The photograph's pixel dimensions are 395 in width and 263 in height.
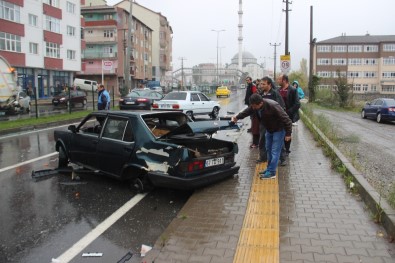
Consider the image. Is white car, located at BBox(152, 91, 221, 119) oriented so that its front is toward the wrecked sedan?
no

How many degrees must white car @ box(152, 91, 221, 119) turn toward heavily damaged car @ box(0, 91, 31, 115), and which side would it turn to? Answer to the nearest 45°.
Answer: approximately 135° to its left

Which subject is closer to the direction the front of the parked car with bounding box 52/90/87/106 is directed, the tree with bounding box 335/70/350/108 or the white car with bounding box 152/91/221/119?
the white car

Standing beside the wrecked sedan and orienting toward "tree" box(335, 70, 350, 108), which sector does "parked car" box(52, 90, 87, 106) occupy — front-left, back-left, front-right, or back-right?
front-left

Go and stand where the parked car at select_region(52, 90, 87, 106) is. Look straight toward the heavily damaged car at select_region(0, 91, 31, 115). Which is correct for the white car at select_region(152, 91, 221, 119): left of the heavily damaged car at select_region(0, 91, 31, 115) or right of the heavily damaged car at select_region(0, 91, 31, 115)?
left

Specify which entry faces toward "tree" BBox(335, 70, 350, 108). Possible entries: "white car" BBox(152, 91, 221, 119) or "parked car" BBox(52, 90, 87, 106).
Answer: the white car

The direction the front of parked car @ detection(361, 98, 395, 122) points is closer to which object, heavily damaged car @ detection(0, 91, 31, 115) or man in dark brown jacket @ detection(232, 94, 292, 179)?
the heavily damaged car

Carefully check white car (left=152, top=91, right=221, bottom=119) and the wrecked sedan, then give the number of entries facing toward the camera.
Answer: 0

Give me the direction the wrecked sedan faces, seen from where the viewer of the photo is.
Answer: facing away from the viewer and to the left of the viewer

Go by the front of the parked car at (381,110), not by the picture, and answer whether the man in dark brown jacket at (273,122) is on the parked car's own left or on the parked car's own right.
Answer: on the parked car's own left
